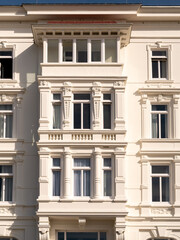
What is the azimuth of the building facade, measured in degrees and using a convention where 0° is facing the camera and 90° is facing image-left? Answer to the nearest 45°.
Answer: approximately 0°
